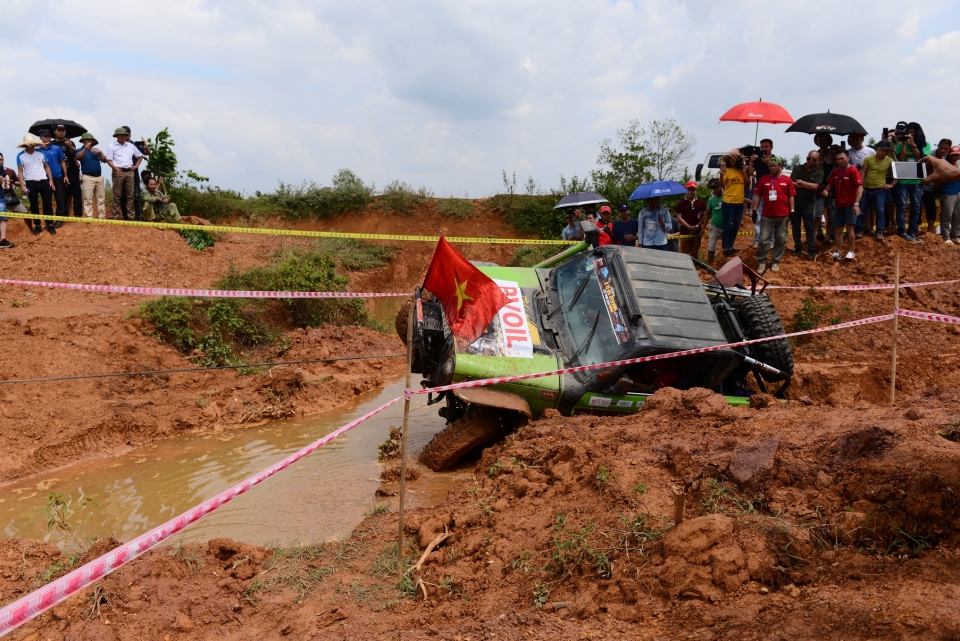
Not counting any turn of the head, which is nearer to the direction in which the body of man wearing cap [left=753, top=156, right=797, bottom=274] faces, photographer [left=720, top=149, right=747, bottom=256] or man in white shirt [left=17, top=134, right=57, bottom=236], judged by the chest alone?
the man in white shirt

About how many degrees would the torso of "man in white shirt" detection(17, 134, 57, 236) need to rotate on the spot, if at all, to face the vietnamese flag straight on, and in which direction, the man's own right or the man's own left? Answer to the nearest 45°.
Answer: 0° — they already face it

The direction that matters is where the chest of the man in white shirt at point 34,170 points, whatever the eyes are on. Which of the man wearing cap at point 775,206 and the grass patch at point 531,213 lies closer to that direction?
the man wearing cap

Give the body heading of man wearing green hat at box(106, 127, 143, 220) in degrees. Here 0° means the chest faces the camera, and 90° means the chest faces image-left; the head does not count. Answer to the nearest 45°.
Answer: approximately 0°

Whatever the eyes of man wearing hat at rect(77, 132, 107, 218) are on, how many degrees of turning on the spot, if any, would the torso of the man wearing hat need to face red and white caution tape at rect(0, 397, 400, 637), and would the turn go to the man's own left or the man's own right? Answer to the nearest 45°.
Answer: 0° — they already face it

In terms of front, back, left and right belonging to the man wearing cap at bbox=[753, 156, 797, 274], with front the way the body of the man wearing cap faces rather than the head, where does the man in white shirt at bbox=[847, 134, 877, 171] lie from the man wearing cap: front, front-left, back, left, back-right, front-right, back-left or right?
back-left

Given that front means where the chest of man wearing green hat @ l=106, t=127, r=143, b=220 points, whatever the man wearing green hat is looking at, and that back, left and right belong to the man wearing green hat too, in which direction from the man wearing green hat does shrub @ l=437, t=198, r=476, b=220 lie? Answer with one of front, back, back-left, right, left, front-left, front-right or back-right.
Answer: back-left

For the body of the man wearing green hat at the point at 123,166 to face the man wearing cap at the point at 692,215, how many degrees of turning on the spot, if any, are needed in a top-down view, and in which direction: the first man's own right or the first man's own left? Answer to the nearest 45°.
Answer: approximately 45° to the first man's own left

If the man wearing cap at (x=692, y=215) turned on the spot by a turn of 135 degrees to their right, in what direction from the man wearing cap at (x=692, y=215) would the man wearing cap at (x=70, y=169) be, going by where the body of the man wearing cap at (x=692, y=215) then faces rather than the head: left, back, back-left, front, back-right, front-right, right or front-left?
front-left
